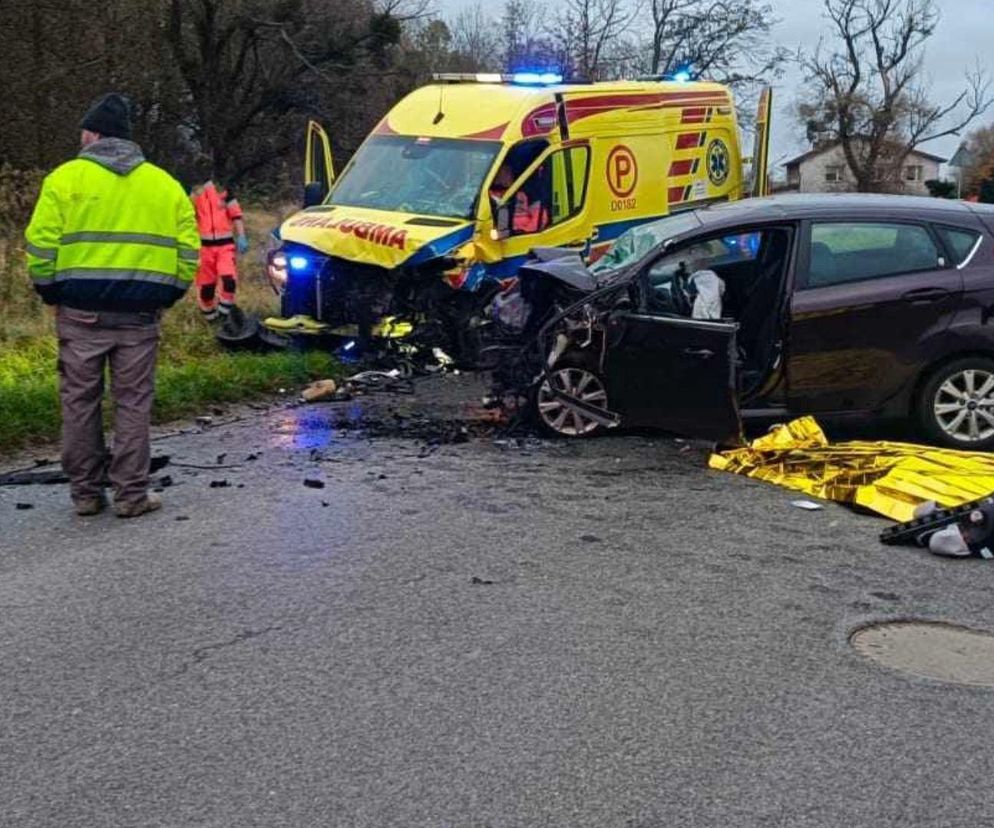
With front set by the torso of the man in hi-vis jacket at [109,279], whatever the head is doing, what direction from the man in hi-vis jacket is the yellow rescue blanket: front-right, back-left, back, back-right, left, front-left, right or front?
right

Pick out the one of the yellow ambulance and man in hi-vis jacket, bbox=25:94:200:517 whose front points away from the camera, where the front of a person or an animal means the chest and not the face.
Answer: the man in hi-vis jacket

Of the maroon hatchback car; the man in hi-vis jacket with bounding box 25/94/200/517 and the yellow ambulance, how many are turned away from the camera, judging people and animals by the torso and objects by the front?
1

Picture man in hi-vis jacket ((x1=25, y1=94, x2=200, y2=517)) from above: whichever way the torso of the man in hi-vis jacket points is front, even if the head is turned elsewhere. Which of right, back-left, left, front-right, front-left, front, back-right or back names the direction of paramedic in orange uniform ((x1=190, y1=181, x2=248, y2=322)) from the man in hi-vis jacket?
front

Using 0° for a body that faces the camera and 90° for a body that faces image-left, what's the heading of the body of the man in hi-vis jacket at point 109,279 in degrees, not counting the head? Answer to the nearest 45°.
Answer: approximately 180°

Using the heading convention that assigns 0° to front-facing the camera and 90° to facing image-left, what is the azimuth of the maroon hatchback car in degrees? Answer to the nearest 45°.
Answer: approximately 90°

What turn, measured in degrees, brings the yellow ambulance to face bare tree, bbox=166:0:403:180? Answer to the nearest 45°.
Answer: approximately 135° to its right

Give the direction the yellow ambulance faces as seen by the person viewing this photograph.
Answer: facing the viewer and to the left of the viewer

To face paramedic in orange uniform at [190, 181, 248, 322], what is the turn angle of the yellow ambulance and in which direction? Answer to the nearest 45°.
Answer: approximately 90° to its right

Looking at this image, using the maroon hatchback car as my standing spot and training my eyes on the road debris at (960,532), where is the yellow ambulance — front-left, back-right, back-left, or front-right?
back-right

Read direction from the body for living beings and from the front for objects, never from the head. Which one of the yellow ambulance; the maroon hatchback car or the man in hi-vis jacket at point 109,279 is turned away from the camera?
the man in hi-vis jacket

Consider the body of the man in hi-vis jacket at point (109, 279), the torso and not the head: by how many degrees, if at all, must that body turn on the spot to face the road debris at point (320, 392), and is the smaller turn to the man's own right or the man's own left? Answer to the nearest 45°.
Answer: approximately 45° to the man's own right

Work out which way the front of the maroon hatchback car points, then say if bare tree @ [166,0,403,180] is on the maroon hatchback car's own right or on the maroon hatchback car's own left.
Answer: on the maroon hatchback car's own right

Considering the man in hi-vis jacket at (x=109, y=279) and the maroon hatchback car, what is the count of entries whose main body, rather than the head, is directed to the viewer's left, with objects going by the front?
1

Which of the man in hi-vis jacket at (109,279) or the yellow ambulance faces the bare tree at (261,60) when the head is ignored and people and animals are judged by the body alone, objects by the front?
the man in hi-vis jacket
